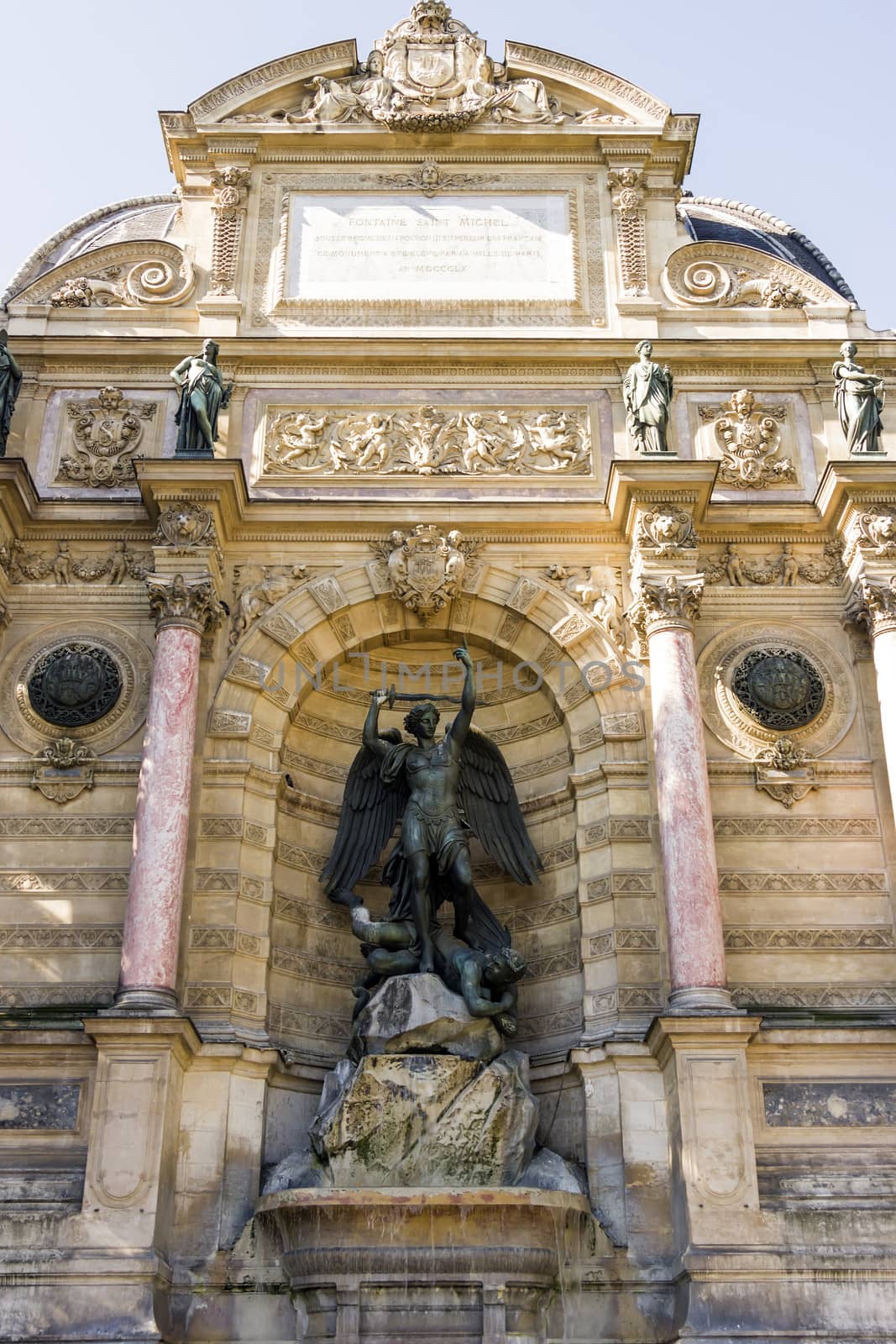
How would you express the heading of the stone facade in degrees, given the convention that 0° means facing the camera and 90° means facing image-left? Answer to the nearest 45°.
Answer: approximately 0°

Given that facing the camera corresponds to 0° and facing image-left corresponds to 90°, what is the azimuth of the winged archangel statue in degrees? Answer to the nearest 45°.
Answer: approximately 0°

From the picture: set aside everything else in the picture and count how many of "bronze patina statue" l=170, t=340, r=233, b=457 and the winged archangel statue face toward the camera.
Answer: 2
